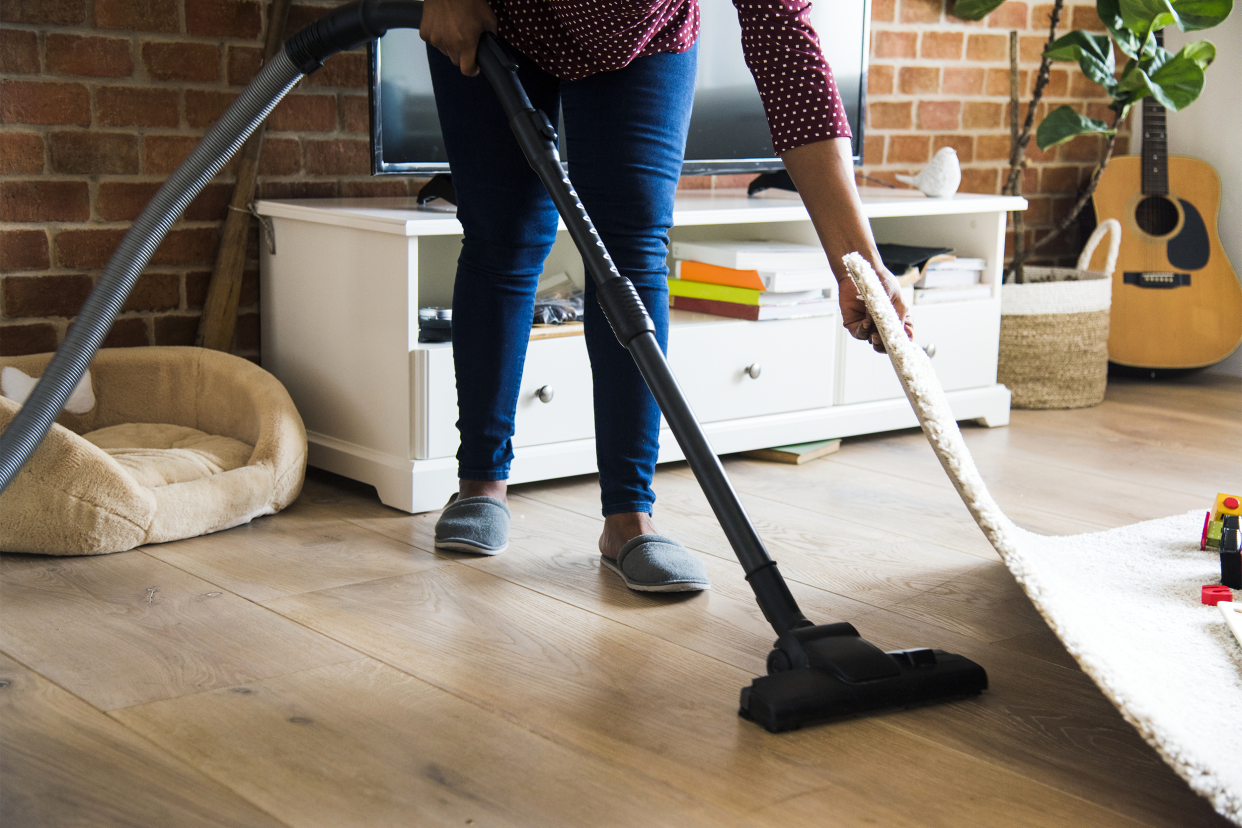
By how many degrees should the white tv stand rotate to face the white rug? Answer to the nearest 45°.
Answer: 0° — it already faces it

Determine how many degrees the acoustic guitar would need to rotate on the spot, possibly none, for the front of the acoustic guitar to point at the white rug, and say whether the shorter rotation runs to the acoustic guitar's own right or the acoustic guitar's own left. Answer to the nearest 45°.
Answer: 0° — it already faces it

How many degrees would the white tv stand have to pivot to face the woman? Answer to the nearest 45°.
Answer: approximately 45° to its right

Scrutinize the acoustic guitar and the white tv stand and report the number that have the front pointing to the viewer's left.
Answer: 0

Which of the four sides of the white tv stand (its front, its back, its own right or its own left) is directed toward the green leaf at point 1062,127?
left

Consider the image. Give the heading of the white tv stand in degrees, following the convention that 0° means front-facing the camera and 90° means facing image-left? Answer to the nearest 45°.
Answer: approximately 315°

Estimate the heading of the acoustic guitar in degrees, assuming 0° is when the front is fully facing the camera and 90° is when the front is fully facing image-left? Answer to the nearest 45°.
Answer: approximately 0°

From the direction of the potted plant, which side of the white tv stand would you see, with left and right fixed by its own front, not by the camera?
left

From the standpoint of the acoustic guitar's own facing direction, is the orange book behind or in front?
in front

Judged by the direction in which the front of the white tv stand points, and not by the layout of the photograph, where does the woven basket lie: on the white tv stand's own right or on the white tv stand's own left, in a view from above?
on the white tv stand's own left
